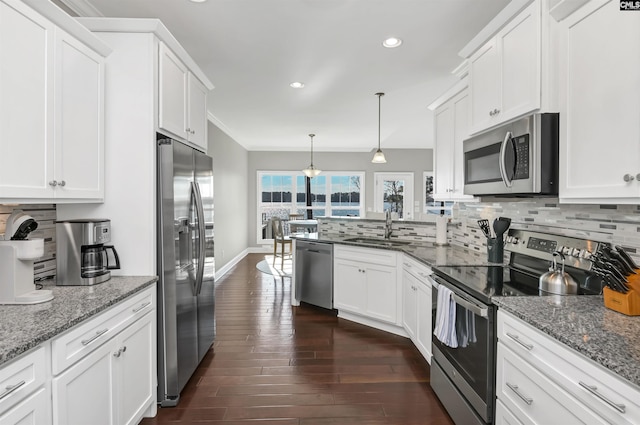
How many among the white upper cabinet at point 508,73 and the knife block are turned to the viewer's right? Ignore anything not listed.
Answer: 0

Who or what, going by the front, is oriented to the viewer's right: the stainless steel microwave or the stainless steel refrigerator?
the stainless steel refrigerator

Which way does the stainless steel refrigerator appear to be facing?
to the viewer's right

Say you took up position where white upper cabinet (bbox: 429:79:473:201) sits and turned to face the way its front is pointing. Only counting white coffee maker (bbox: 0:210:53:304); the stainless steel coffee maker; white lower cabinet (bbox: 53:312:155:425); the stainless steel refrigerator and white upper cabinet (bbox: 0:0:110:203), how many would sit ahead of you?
5

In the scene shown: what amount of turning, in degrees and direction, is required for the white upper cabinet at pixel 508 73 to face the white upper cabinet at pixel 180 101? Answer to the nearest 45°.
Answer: approximately 45° to its right

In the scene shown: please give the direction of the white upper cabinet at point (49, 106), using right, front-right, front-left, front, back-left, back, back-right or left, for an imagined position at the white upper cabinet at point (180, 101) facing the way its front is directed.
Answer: right

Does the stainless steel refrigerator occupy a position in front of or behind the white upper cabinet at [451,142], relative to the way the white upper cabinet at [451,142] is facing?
in front

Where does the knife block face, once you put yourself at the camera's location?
facing the viewer and to the left of the viewer

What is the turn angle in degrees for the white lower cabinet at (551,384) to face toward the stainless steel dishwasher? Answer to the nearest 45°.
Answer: approximately 90° to its right

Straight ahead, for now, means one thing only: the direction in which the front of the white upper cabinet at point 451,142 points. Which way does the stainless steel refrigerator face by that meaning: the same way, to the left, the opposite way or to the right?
the opposite way

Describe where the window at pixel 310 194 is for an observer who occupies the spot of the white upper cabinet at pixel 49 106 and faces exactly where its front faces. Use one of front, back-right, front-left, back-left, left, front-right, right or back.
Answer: left

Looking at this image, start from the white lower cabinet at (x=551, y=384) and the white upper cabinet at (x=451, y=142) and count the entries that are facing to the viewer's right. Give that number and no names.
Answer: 0

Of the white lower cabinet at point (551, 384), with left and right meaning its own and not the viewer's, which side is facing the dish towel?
right

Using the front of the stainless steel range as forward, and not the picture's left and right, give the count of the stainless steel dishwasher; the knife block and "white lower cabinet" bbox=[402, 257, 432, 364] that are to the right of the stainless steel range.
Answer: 2
